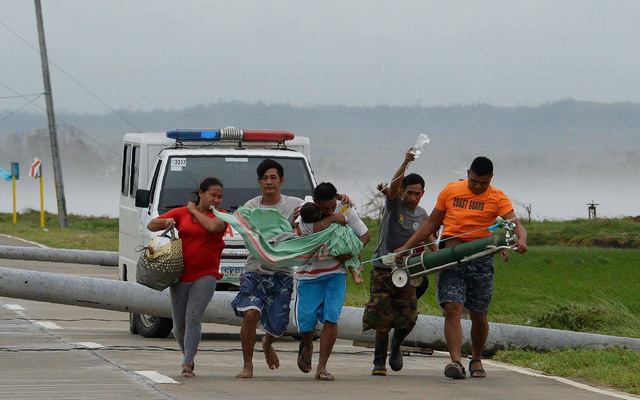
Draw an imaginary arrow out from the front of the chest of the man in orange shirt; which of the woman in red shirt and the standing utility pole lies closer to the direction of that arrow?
the woman in red shirt

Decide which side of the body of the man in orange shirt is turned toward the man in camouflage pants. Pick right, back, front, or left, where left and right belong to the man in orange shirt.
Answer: right

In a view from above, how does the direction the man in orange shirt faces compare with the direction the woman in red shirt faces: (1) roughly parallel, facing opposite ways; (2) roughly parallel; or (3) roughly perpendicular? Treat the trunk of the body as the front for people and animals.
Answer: roughly parallel

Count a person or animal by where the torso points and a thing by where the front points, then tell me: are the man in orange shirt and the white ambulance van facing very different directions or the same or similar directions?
same or similar directions

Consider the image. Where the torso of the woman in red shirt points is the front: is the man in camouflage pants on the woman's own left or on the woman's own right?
on the woman's own left

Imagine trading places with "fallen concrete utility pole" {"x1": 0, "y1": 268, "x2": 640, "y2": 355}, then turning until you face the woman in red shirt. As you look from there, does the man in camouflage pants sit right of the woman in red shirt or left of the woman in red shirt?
left

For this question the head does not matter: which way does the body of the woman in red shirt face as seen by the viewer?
toward the camera

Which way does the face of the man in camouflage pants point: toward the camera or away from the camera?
toward the camera

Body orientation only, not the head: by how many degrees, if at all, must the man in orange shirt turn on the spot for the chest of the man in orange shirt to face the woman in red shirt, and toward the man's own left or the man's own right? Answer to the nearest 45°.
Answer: approximately 90° to the man's own right

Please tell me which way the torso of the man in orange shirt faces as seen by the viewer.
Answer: toward the camera

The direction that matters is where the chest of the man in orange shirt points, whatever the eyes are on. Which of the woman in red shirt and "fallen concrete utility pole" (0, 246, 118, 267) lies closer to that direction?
the woman in red shirt

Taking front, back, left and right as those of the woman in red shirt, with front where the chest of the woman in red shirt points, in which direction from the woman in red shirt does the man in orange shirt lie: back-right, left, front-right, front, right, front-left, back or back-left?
left

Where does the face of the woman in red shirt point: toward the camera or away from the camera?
toward the camera

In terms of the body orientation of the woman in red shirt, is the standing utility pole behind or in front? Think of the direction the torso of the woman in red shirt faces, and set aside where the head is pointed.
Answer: behind
